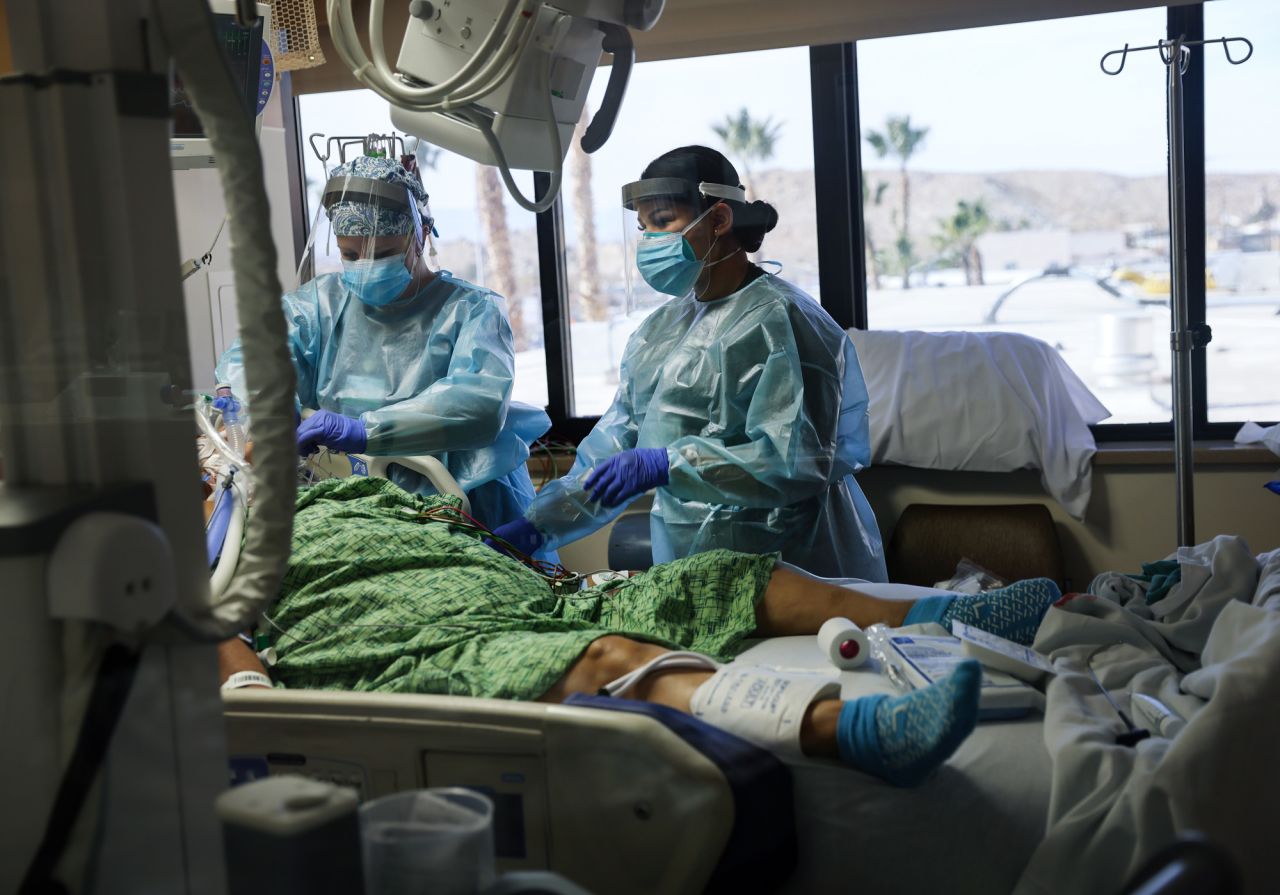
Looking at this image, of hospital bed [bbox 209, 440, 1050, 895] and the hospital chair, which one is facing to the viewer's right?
the hospital bed

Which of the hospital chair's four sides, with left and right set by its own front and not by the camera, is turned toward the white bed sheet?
front

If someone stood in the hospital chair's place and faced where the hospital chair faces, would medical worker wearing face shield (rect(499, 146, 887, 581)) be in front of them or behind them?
in front

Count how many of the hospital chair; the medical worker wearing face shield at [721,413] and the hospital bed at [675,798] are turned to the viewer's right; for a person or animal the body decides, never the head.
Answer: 1

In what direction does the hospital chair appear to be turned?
toward the camera

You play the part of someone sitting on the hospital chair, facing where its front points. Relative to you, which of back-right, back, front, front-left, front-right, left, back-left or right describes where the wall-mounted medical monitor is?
front-right

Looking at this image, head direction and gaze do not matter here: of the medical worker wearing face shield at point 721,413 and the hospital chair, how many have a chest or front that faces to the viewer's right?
0

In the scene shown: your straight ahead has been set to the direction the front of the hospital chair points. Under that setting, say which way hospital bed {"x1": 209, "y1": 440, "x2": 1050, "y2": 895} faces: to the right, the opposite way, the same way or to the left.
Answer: to the left

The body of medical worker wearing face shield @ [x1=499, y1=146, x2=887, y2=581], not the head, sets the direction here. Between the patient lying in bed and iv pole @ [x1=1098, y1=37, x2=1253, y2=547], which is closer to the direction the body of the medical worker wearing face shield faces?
the patient lying in bed

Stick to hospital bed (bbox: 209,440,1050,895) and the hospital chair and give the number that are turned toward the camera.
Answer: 1

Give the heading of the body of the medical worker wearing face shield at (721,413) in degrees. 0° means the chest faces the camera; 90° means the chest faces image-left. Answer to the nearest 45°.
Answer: approximately 45°

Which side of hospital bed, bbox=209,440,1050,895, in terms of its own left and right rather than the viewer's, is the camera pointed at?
right

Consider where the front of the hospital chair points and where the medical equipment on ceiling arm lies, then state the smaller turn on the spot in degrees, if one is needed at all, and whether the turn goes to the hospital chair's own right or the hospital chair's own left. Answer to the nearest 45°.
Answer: approximately 45° to the hospital chair's own right
